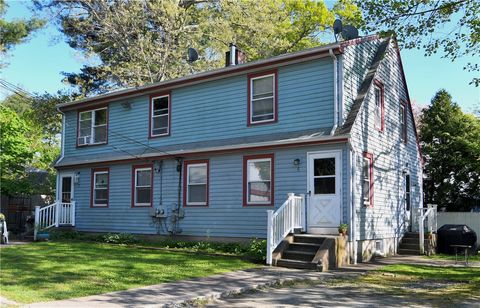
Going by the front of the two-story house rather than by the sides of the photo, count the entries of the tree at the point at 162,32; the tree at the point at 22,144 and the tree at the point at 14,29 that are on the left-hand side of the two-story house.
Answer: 0

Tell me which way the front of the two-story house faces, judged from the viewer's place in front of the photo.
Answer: facing the viewer and to the left of the viewer

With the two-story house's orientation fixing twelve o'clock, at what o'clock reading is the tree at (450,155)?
The tree is roughly at 6 o'clock from the two-story house.

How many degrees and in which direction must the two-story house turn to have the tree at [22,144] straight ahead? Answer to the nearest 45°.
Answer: approximately 90° to its right

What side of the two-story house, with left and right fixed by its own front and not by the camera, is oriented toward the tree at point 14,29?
right

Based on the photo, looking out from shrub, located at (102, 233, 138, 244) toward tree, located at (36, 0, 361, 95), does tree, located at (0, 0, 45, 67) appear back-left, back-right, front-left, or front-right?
front-left
